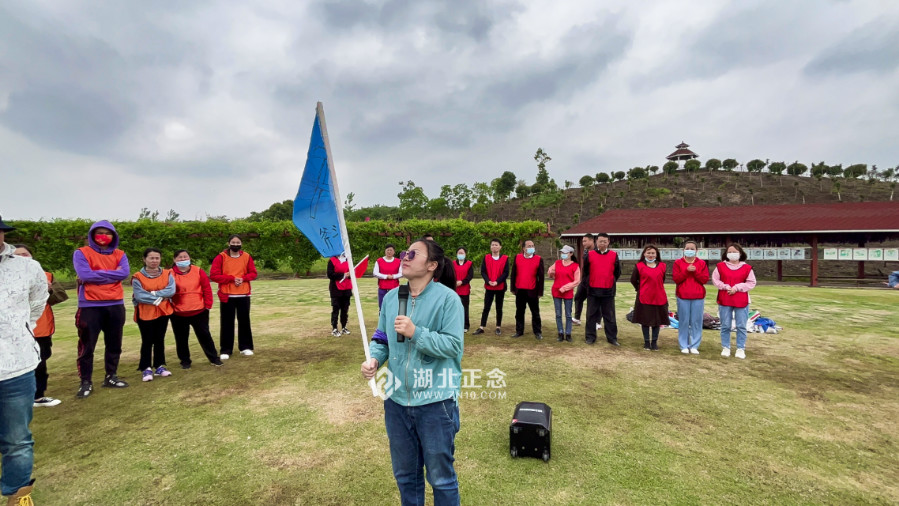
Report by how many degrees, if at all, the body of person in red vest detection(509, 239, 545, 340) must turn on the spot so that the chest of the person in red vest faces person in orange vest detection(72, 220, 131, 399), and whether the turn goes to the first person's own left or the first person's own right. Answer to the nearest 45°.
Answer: approximately 45° to the first person's own right

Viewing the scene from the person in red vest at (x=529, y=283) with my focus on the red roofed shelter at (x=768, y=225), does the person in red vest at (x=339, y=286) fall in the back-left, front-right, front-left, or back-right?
back-left

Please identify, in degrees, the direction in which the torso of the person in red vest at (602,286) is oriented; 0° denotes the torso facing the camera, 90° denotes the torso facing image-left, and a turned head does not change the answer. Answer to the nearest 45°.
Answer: approximately 0°

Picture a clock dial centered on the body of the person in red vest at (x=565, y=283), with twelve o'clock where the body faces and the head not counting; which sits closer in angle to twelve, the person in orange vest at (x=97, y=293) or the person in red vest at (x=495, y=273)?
the person in orange vest

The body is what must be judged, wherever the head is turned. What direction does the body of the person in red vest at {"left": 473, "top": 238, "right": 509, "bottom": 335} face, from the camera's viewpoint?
toward the camera

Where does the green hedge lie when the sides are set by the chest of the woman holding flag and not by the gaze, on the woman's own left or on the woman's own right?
on the woman's own right

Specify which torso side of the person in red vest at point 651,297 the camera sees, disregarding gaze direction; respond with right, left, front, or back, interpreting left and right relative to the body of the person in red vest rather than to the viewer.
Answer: front

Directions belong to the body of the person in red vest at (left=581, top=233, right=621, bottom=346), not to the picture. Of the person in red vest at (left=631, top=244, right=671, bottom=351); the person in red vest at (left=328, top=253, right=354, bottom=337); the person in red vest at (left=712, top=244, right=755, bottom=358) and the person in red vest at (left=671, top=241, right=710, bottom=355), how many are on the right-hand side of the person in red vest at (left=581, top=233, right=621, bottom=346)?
1

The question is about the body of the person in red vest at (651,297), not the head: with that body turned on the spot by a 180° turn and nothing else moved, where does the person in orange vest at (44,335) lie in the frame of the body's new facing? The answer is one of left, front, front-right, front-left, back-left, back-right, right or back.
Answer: back-left

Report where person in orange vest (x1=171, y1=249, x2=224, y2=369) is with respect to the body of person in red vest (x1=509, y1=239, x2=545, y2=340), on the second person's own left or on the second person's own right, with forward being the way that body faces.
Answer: on the second person's own right

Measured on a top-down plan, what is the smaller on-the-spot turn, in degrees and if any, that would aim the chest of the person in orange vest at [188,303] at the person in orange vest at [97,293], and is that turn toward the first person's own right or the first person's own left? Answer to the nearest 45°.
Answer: approximately 45° to the first person's own right

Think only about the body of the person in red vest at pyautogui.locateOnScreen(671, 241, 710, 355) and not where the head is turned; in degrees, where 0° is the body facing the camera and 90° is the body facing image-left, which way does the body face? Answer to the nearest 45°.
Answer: approximately 0°

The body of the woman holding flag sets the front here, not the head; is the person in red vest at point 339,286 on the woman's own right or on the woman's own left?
on the woman's own right

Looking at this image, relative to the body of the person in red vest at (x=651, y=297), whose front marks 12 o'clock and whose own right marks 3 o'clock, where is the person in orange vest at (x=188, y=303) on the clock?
The person in orange vest is roughly at 2 o'clock from the person in red vest.

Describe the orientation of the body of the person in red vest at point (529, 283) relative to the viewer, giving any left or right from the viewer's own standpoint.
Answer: facing the viewer
